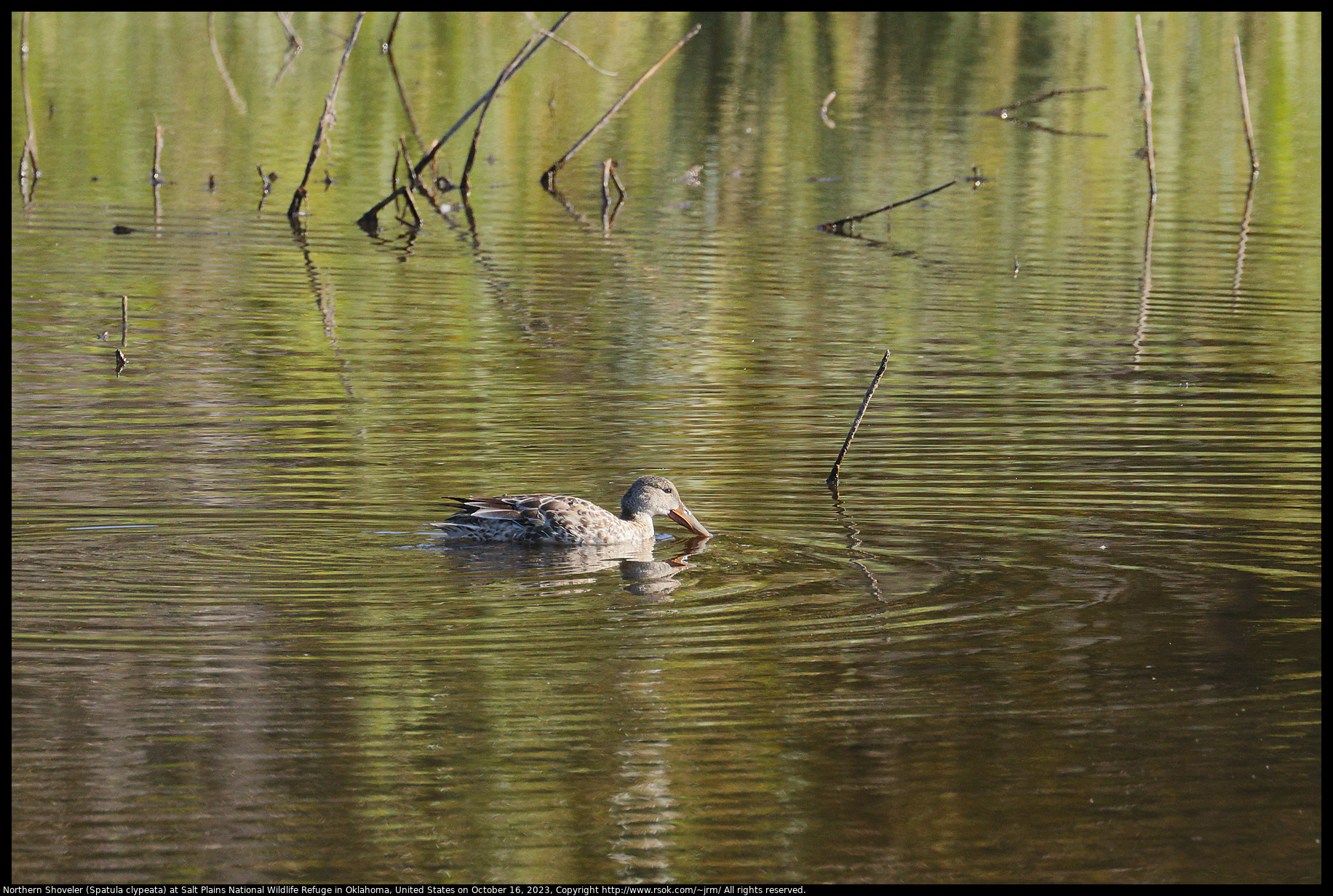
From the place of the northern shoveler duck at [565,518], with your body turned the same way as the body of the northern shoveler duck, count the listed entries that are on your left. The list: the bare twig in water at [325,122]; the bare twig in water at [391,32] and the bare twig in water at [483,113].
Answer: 3

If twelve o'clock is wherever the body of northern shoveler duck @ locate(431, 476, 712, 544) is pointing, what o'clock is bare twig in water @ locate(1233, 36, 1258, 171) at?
The bare twig in water is roughly at 10 o'clock from the northern shoveler duck.

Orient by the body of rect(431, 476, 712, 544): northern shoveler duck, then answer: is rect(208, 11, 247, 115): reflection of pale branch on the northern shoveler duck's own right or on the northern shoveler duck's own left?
on the northern shoveler duck's own left

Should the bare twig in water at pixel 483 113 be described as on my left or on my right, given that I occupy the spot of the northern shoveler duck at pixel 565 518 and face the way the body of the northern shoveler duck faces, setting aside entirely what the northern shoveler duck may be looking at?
on my left

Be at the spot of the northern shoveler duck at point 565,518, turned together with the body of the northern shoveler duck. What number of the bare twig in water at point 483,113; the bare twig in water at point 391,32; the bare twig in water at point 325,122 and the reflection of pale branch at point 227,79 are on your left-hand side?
4

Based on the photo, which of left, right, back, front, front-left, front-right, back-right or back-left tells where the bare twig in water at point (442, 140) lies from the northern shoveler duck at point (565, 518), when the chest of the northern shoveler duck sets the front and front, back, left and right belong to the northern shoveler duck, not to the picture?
left

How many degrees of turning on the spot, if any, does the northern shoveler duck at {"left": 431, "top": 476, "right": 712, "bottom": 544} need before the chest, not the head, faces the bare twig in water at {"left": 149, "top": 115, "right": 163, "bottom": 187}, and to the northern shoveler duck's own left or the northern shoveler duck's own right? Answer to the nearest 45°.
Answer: approximately 90° to the northern shoveler duck's own left

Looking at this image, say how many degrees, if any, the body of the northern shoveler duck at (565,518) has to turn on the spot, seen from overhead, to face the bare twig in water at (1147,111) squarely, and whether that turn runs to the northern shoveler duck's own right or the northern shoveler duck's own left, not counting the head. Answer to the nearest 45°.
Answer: approximately 45° to the northern shoveler duck's own left

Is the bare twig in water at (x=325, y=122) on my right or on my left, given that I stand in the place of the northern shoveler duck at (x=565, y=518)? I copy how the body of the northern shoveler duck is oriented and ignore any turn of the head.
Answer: on my left

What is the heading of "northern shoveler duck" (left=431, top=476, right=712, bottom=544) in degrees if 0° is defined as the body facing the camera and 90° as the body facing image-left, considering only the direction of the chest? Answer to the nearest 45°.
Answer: approximately 270°
